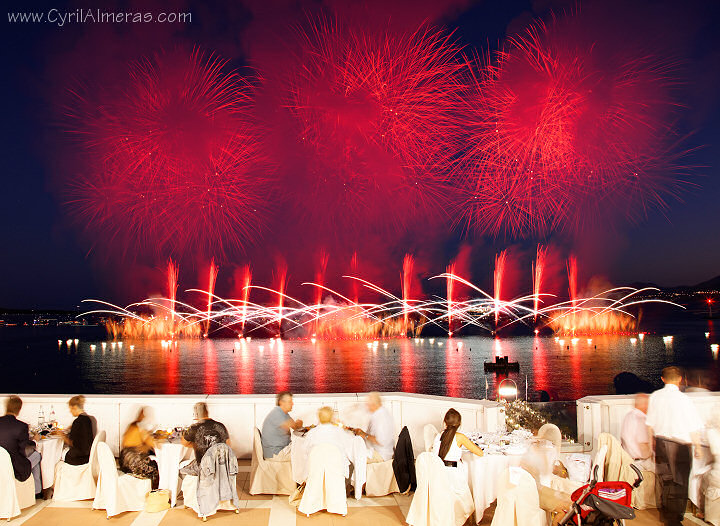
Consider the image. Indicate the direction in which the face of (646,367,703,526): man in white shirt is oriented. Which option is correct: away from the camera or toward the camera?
away from the camera

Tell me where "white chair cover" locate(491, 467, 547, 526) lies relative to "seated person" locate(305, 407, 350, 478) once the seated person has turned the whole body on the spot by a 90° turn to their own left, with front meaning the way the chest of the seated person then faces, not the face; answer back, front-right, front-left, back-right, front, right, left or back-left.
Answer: back-left

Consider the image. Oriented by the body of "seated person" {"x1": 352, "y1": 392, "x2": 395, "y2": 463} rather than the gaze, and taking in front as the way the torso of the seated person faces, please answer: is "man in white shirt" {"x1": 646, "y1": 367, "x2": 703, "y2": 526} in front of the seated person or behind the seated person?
behind

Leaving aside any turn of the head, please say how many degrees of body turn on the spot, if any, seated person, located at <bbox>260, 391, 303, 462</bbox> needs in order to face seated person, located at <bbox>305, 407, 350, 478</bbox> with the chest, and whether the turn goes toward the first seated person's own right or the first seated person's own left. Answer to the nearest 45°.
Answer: approximately 45° to the first seated person's own right

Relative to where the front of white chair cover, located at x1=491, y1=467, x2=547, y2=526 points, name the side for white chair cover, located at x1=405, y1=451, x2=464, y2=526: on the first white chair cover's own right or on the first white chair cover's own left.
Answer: on the first white chair cover's own left

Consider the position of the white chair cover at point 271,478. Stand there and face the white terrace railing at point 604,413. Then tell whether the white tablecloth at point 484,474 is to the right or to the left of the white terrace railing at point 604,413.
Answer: right

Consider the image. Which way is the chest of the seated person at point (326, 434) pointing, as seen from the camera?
away from the camera

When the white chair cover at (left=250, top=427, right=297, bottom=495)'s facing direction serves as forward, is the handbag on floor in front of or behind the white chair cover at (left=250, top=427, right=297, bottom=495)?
behind
